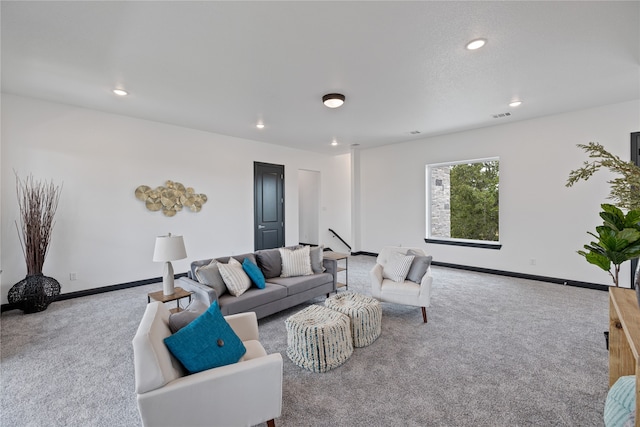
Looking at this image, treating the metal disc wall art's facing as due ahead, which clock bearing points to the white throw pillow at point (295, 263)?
The white throw pillow is roughly at 11 o'clock from the metal disc wall art.

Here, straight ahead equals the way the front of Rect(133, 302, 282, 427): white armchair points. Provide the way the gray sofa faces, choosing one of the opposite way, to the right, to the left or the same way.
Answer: to the right

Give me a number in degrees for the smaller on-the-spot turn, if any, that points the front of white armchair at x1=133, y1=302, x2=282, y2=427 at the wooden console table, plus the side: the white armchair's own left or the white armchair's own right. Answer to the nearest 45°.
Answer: approximately 45° to the white armchair's own right

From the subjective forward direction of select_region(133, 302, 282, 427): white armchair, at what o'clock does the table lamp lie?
The table lamp is roughly at 10 o'clock from the white armchair.

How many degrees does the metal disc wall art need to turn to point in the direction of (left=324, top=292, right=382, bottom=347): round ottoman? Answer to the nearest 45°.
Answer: approximately 45° to its left

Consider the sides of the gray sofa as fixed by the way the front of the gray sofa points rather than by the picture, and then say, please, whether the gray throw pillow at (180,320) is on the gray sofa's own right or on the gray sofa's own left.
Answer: on the gray sofa's own right

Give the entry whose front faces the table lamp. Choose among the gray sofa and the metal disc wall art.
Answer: the metal disc wall art

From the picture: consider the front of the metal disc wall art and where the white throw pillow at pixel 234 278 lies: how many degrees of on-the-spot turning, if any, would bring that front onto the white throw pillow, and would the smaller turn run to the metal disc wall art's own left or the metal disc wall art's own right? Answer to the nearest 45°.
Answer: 0° — it already faces it
